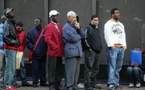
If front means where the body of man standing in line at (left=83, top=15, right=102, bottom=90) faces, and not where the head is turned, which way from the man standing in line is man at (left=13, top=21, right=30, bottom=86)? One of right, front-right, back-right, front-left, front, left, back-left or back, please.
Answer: back-right

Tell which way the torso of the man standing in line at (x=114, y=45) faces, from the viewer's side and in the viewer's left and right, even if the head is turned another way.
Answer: facing the viewer and to the right of the viewer

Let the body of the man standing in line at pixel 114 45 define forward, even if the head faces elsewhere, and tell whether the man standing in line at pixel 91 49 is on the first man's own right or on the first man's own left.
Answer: on the first man's own right

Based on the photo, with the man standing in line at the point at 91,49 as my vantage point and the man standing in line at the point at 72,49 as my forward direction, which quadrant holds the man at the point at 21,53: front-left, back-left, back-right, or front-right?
front-right

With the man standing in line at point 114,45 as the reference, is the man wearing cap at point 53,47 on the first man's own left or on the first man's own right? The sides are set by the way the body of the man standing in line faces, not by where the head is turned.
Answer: on the first man's own right

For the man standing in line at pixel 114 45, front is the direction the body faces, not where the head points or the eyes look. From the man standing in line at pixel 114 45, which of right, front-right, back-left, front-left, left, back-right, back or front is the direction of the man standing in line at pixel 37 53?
back-right
